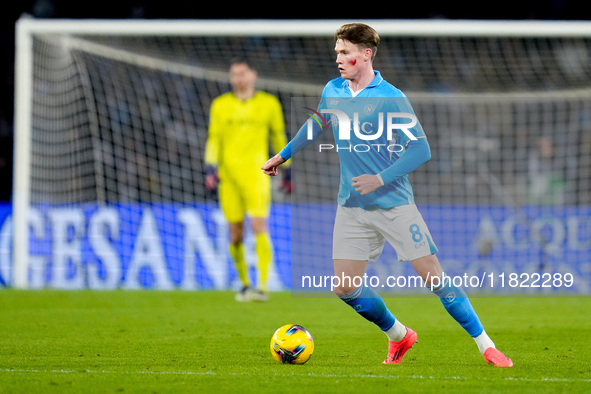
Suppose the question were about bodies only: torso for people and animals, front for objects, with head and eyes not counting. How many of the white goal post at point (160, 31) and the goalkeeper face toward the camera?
2

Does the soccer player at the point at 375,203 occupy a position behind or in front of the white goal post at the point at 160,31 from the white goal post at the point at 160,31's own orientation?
in front

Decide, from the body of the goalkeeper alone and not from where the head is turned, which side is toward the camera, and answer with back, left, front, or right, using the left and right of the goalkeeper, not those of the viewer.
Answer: front

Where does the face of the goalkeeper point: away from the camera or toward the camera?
toward the camera

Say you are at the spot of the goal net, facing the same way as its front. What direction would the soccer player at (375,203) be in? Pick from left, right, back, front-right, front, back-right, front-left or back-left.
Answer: front

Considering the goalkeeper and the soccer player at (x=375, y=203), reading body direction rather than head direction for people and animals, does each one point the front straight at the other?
no

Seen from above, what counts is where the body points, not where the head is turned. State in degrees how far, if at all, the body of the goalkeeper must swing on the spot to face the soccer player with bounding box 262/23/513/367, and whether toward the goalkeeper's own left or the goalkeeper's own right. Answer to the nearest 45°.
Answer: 0° — they already face them

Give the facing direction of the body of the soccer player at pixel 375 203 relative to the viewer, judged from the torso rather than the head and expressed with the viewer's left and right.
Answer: facing the viewer and to the left of the viewer

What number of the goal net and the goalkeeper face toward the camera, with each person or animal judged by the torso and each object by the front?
2

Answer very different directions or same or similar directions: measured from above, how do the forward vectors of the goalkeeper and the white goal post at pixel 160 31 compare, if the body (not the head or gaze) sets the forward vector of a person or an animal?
same or similar directions

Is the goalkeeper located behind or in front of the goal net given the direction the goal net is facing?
in front

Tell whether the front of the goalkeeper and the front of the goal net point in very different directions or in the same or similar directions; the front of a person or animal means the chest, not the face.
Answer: same or similar directions

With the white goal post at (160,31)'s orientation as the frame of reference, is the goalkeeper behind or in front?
in front

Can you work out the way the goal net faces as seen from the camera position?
facing the viewer
